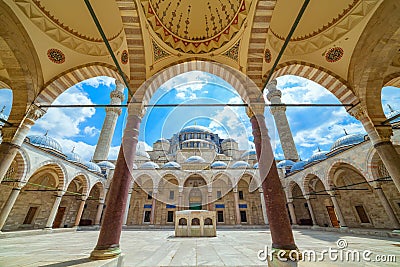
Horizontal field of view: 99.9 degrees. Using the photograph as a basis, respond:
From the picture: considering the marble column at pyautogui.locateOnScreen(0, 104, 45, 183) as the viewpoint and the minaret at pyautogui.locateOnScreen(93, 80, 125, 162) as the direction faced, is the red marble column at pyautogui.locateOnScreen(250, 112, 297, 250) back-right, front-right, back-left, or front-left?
back-right

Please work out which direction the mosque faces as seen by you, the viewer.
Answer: facing the viewer

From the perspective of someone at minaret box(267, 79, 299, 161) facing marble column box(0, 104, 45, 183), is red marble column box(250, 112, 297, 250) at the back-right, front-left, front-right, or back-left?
front-left

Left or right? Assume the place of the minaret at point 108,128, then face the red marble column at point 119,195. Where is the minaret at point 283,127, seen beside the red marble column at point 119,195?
left
